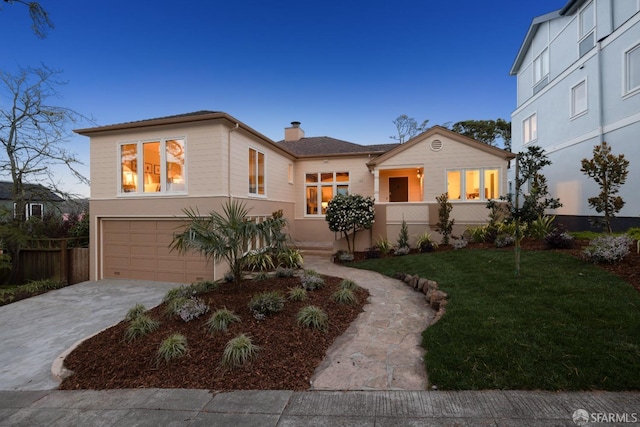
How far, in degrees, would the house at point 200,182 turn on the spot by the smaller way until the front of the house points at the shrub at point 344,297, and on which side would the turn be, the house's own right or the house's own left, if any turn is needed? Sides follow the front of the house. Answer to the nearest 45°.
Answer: approximately 45° to the house's own left

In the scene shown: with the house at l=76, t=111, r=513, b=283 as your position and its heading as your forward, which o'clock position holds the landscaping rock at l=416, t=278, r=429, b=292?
The landscaping rock is roughly at 10 o'clock from the house.

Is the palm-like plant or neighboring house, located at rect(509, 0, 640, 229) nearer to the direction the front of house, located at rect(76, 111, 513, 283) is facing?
the palm-like plant

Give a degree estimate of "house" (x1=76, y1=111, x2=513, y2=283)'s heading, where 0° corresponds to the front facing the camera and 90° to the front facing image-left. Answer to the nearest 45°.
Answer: approximately 0°

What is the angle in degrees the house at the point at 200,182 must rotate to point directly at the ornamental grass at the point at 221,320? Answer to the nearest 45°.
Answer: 0° — it already faces it

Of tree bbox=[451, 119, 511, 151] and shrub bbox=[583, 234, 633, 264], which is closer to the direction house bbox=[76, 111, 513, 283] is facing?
the shrub

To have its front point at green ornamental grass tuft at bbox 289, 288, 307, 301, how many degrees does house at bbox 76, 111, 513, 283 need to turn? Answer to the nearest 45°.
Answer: approximately 45° to its left

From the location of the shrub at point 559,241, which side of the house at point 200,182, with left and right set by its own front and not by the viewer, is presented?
left

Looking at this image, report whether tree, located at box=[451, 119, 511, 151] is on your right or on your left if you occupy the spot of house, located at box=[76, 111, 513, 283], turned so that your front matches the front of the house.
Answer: on your left

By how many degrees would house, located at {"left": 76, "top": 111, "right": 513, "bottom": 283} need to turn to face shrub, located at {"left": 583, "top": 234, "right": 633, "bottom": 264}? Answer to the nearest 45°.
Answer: approximately 45° to its left

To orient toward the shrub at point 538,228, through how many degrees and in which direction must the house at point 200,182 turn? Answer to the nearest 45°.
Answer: approximately 90° to its left
